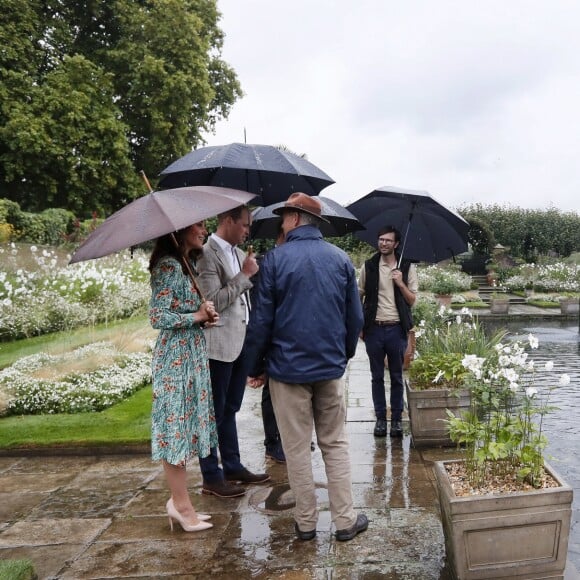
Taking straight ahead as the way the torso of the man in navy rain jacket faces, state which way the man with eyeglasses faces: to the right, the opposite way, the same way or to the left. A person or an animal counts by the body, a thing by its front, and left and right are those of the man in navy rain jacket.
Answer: the opposite way

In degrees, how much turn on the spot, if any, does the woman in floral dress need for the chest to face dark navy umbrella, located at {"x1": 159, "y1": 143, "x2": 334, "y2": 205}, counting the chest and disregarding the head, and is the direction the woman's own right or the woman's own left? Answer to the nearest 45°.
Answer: approximately 45° to the woman's own left

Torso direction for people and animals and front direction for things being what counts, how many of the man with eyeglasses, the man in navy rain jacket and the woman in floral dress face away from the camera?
1

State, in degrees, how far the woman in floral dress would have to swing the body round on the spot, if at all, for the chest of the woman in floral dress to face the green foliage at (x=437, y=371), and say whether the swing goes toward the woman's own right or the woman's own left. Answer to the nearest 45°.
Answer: approximately 45° to the woman's own left

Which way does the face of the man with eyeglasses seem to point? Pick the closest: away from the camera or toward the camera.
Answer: toward the camera

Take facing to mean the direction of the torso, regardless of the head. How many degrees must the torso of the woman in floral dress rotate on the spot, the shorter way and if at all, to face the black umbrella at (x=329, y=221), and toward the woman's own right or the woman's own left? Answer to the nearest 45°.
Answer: approximately 45° to the woman's own left

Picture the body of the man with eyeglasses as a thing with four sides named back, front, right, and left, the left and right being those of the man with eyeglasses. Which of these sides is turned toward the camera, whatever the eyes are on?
front

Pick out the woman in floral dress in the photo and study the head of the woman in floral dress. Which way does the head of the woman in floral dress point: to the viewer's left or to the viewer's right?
to the viewer's right

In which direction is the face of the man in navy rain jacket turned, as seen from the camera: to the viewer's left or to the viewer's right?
to the viewer's left

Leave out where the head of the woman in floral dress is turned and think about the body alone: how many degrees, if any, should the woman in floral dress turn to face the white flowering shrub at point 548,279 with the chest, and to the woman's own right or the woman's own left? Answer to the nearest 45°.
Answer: approximately 45° to the woman's own left

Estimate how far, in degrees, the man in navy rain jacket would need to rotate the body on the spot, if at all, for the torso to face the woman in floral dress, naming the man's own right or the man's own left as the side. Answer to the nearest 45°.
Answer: approximately 90° to the man's own left

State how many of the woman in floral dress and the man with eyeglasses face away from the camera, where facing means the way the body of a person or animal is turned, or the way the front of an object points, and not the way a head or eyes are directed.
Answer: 0

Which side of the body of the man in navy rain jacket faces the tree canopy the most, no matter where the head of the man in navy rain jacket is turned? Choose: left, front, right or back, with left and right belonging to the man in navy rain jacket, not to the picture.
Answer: front

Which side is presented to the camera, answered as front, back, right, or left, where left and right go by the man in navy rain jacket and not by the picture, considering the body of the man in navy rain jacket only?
back

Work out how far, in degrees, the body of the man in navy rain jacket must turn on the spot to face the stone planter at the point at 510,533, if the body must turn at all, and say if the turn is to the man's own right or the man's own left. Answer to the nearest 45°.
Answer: approximately 135° to the man's own right

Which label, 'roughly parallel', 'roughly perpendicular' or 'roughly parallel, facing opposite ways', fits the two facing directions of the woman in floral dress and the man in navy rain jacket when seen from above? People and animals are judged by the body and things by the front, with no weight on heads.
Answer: roughly perpendicular

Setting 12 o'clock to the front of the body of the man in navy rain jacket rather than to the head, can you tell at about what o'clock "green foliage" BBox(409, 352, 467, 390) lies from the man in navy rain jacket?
The green foliage is roughly at 1 o'clock from the man in navy rain jacket.

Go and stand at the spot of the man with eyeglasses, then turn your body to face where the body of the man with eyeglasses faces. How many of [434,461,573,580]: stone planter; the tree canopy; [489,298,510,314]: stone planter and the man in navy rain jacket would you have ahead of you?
2

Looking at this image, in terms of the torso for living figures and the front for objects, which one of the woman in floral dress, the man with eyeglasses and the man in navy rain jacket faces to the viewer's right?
the woman in floral dress

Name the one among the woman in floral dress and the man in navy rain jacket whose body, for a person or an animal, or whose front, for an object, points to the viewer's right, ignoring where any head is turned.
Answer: the woman in floral dress

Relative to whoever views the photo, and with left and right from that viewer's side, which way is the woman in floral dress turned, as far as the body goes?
facing to the right of the viewer

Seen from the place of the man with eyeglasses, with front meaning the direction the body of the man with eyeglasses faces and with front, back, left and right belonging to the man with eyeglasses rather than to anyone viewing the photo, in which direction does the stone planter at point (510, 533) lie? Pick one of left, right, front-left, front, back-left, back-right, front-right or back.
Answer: front

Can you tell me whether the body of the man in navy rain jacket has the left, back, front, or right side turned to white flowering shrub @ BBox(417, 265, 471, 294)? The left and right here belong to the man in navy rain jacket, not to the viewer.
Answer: front
